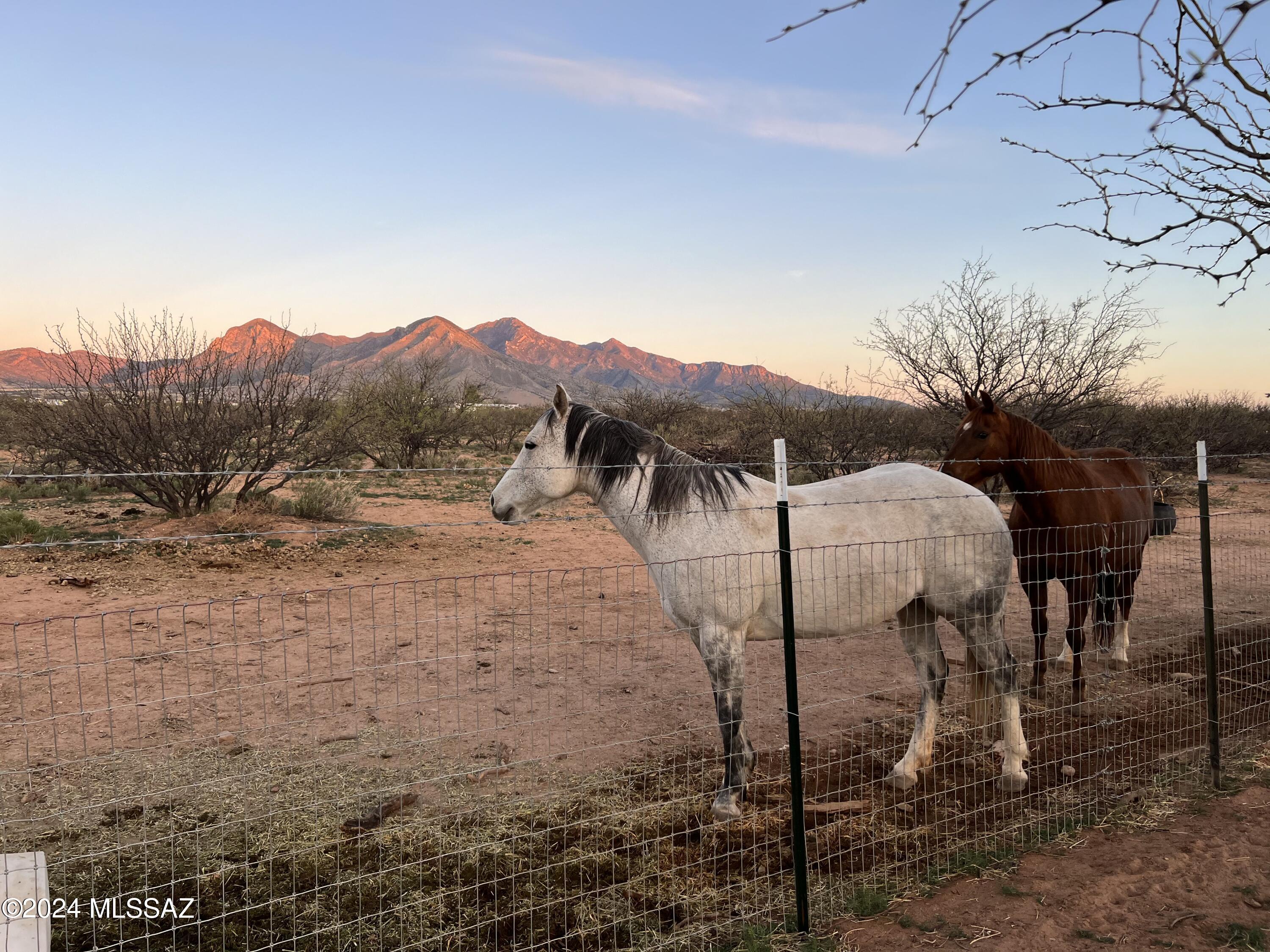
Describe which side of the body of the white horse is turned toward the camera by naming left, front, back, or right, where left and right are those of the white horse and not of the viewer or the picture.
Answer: left

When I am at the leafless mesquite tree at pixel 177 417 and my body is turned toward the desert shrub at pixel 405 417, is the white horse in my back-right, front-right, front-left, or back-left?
back-right

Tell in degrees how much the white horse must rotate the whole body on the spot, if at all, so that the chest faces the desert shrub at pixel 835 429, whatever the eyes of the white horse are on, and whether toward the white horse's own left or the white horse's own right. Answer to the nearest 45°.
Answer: approximately 90° to the white horse's own right

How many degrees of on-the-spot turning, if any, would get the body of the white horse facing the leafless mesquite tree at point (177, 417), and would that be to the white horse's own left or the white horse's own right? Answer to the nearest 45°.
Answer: approximately 45° to the white horse's own right

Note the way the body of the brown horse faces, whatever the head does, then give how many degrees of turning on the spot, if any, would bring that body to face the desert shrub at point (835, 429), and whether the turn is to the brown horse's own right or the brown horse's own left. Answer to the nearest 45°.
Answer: approximately 135° to the brown horse's own right

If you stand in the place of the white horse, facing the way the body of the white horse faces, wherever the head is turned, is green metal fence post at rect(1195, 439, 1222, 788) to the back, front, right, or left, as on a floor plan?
back

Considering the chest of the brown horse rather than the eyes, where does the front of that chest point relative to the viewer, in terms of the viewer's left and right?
facing the viewer and to the left of the viewer

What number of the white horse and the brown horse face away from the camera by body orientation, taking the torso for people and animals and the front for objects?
0

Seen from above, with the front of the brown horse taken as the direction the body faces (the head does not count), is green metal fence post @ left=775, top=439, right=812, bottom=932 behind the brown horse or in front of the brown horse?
in front
